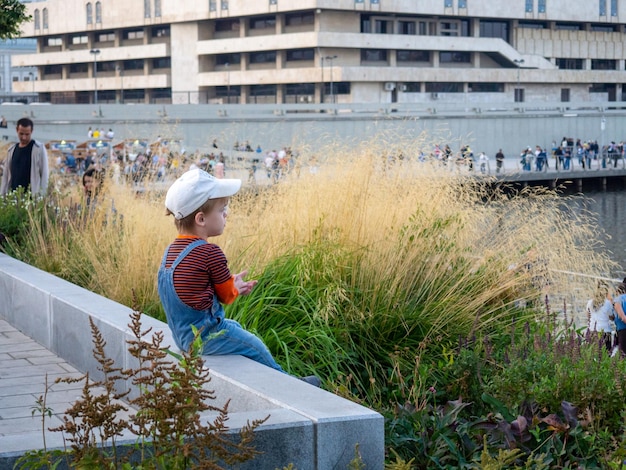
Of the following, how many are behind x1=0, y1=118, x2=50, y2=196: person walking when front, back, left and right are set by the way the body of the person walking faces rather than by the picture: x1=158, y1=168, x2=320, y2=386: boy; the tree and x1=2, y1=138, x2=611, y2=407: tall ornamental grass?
1

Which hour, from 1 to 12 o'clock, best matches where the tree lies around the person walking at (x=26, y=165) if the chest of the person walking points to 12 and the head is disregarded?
The tree is roughly at 6 o'clock from the person walking.

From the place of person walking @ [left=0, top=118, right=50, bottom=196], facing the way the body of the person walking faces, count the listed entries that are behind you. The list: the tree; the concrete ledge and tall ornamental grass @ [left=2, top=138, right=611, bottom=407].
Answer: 1

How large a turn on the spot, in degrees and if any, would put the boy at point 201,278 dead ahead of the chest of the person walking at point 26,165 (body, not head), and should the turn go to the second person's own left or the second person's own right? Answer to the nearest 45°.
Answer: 0° — they already face them

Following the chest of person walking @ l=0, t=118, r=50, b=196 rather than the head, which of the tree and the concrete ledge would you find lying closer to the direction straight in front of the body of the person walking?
the concrete ledge

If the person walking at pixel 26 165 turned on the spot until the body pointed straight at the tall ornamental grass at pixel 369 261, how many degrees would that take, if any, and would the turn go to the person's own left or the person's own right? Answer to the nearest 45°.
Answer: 0° — they already face it

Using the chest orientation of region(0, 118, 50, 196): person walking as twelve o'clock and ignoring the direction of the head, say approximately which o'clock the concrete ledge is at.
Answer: The concrete ledge is roughly at 12 o'clock from the person walking.

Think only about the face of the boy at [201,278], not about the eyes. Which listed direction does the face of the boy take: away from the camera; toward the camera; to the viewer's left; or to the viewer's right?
to the viewer's right

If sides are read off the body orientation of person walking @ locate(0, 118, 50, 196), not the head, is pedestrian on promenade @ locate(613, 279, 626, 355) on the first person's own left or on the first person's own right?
on the first person's own left

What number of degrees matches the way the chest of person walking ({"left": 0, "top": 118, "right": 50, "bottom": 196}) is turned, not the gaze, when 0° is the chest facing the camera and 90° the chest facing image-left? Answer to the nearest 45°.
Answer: approximately 0°
